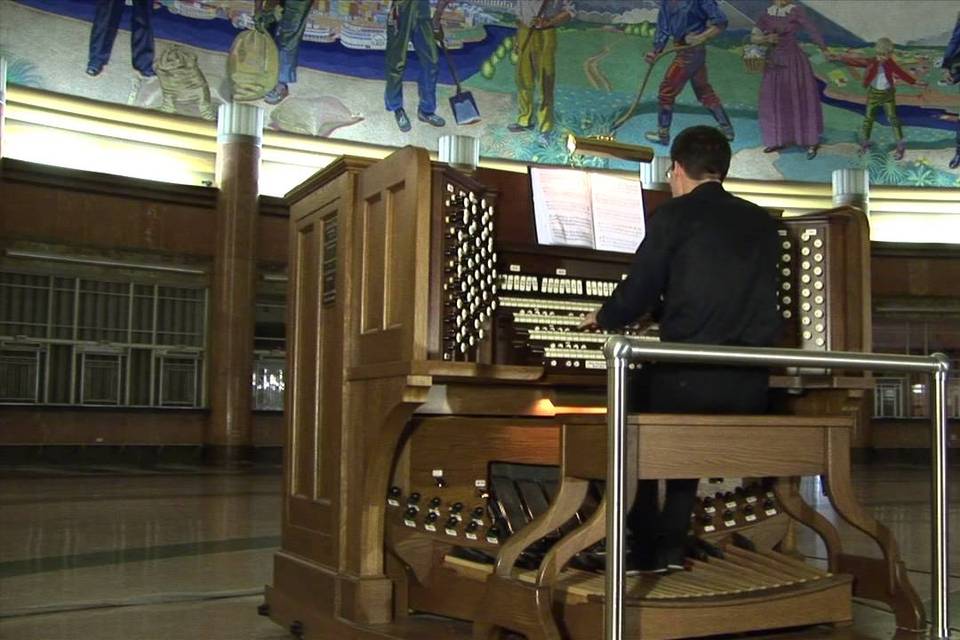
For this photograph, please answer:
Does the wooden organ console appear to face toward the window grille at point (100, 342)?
no

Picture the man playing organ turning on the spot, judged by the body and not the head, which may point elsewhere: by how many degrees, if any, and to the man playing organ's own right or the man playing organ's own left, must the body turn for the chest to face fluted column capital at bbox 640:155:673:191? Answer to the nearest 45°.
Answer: approximately 45° to the man playing organ's own right

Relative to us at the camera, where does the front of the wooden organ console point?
facing the viewer and to the right of the viewer

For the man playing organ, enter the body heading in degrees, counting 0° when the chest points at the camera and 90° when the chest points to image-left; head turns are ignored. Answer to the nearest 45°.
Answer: approximately 135°

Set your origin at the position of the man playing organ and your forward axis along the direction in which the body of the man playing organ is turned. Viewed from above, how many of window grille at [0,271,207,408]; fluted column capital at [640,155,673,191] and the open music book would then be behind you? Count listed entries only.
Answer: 0

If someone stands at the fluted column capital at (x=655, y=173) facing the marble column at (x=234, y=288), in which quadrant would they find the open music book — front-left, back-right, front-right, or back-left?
front-left

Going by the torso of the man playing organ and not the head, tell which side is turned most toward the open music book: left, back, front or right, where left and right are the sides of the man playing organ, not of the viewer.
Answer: front

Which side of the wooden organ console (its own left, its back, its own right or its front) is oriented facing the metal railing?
front

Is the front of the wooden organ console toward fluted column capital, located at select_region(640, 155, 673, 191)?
no

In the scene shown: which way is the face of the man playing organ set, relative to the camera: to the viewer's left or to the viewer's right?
to the viewer's left
